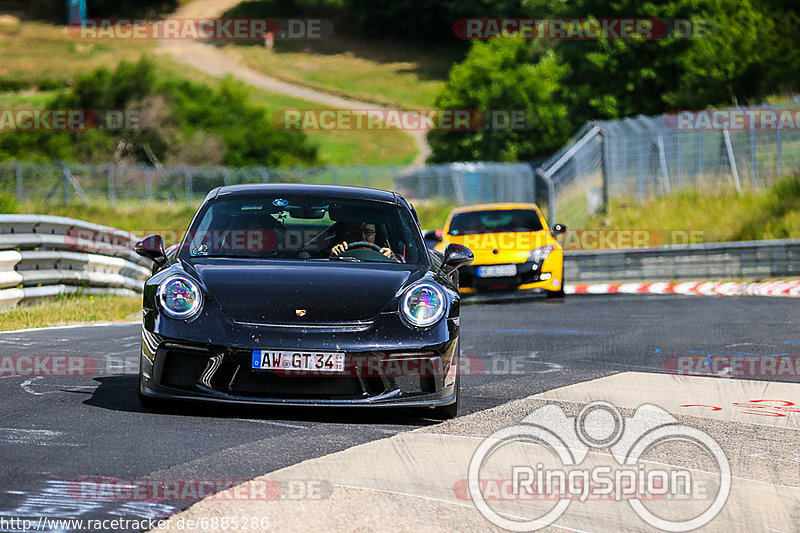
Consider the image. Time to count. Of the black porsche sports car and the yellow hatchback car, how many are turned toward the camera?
2

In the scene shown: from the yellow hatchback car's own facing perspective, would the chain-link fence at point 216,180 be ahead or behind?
behind

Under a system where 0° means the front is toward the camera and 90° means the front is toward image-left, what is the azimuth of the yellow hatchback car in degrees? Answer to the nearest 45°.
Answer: approximately 0°

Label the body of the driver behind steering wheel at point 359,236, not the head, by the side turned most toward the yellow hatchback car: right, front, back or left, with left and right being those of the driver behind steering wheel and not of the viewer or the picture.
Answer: back

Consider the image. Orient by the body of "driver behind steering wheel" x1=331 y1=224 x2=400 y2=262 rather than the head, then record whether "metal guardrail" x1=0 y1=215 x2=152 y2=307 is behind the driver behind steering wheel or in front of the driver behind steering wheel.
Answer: behind

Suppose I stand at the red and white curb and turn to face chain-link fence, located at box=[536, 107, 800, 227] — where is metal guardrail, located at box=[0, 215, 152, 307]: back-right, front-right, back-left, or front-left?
back-left

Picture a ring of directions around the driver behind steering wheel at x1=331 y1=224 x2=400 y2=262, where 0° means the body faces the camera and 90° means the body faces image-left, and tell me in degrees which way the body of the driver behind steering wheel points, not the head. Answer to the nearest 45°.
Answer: approximately 0°

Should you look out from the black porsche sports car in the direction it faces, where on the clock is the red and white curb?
The red and white curb is roughly at 7 o'clock from the black porsche sports car.

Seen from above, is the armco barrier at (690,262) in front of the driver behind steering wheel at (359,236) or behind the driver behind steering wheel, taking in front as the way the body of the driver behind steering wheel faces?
behind
